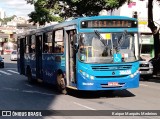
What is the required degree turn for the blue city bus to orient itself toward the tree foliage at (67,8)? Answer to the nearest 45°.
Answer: approximately 135° to its left

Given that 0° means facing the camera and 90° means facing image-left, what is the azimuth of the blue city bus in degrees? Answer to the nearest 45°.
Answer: approximately 315°
